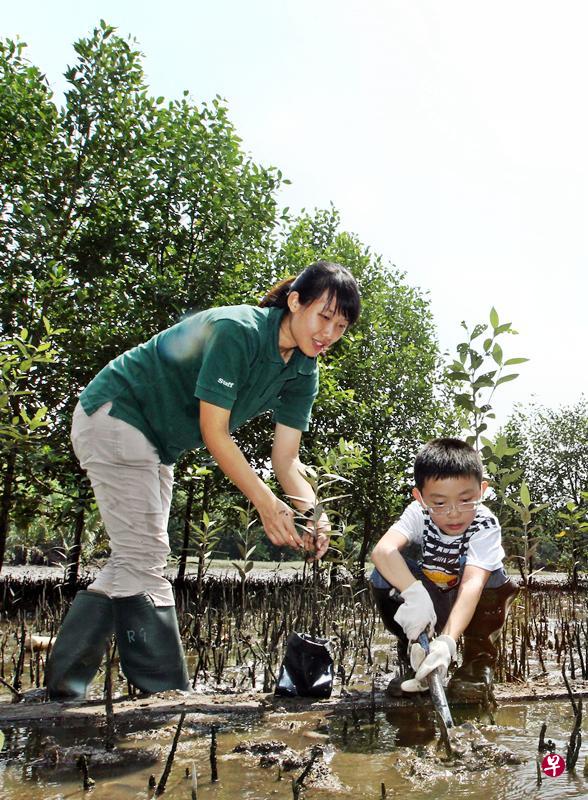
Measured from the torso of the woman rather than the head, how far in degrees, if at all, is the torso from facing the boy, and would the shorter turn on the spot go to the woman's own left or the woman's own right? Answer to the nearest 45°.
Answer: approximately 45° to the woman's own left

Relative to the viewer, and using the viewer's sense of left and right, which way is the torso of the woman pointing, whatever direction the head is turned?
facing the viewer and to the right of the viewer

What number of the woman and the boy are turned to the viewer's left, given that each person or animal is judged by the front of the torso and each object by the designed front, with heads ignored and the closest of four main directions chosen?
0

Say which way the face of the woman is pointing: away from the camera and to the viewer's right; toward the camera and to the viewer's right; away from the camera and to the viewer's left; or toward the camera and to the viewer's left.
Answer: toward the camera and to the viewer's right

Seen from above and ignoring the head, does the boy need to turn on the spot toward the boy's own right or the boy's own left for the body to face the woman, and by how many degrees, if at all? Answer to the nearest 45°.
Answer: approximately 90° to the boy's own right
